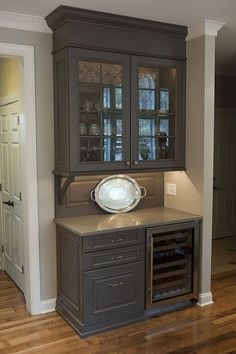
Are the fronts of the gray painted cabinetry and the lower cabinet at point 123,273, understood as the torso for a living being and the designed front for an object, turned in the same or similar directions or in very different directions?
same or similar directions

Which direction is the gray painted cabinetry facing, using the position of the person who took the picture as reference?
facing the viewer and to the right of the viewer

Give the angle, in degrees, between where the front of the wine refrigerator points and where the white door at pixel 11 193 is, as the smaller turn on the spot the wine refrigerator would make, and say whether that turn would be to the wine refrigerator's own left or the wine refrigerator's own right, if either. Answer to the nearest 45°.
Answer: approximately 135° to the wine refrigerator's own right

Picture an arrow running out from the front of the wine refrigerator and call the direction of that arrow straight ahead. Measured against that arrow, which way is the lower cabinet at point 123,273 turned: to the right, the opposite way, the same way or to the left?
the same way

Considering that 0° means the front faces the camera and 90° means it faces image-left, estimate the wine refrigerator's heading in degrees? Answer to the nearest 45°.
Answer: approximately 315°

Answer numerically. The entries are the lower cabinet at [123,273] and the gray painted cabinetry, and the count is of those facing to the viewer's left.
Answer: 0

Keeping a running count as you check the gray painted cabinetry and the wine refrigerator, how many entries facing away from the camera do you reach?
0

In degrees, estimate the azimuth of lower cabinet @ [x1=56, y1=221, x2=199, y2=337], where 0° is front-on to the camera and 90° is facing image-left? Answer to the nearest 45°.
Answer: approximately 315°

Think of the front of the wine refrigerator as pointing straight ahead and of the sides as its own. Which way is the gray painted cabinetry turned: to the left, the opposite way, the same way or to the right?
the same way
